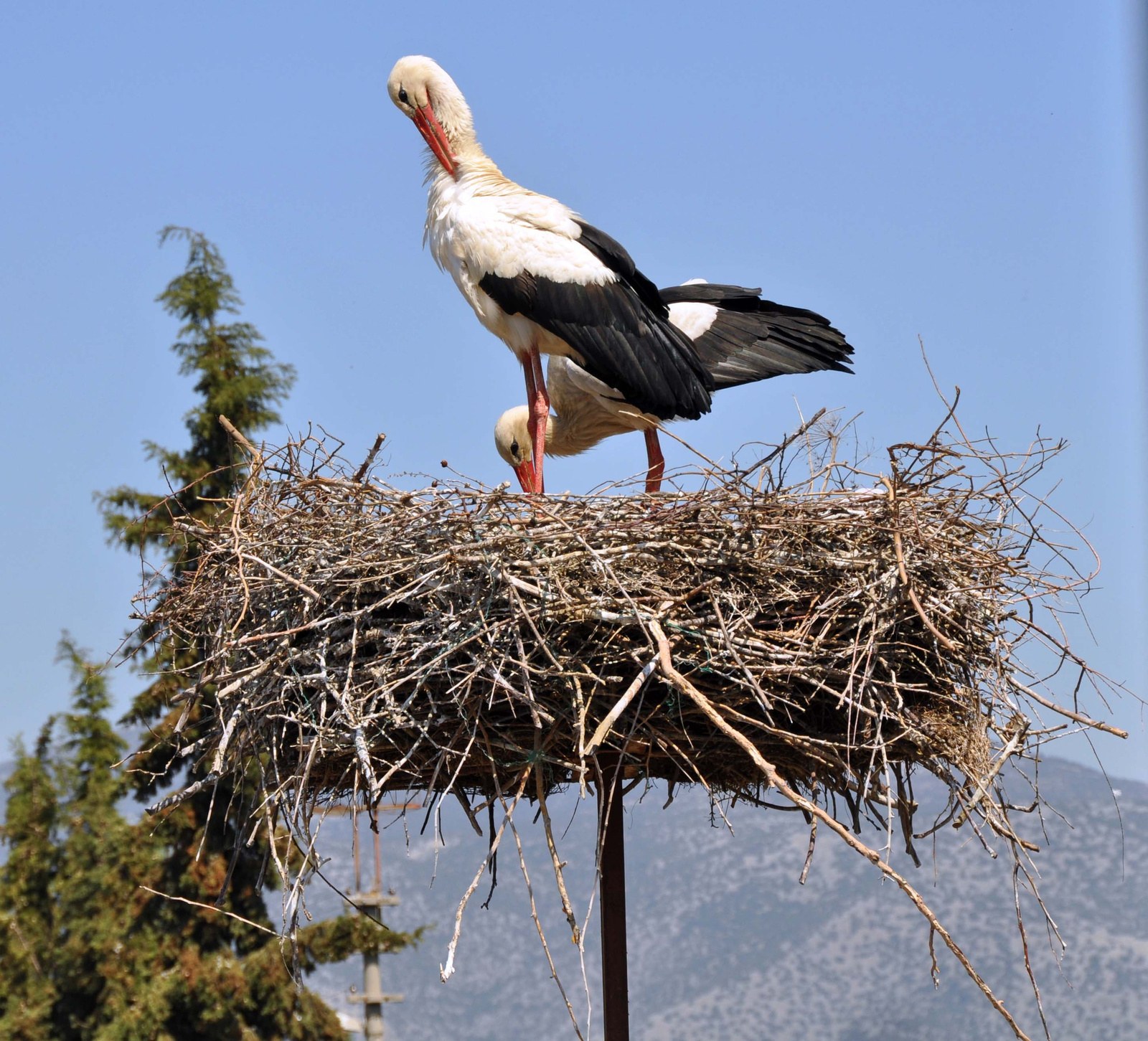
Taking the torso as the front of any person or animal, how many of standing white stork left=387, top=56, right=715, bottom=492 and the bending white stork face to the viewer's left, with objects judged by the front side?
2

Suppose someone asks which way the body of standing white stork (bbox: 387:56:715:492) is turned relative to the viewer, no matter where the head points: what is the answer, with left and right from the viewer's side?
facing to the left of the viewer

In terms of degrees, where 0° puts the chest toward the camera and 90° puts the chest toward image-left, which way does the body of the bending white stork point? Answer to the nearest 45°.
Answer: approximately 90°

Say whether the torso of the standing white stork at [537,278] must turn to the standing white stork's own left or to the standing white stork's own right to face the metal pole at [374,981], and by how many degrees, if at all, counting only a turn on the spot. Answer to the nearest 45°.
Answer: approximately 90° to the standing white stork's own right
